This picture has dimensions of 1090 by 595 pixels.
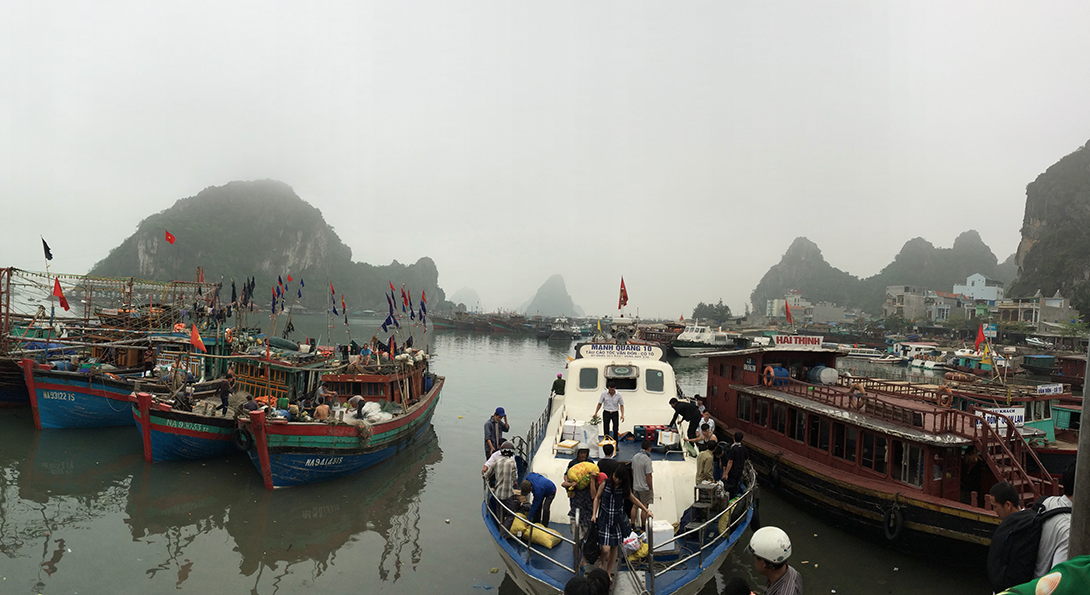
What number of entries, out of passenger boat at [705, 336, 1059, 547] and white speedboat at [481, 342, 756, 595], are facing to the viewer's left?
0

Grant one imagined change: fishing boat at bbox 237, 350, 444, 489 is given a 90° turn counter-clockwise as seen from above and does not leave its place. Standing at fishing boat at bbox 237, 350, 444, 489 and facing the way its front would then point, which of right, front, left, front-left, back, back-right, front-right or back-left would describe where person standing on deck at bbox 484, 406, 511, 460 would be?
front

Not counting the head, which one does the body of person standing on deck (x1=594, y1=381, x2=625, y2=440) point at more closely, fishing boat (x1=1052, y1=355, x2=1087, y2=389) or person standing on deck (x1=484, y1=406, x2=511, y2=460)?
the person standing on deck

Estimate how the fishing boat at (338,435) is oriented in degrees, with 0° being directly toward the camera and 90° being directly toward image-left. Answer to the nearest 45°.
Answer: approximately 45°

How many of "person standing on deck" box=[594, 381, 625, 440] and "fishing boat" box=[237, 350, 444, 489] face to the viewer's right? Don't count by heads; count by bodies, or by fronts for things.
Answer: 0

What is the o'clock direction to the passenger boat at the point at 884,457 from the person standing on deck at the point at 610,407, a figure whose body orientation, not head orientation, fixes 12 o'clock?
The passenger boat is roughly at 9 o'clock from the person standing on deck.

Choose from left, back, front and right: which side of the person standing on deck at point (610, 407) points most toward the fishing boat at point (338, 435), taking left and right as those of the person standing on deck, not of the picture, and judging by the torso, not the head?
right

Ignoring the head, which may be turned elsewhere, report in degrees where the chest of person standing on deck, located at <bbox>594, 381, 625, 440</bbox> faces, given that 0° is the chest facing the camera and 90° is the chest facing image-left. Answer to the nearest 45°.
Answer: approximately 0°
